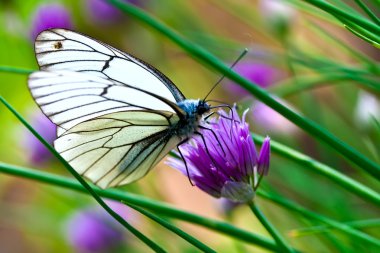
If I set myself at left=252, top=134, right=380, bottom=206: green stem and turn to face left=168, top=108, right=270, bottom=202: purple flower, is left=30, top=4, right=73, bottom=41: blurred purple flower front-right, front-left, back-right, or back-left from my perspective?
front-right

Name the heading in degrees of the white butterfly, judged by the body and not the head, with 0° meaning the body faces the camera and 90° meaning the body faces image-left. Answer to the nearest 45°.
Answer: approximately 270°
